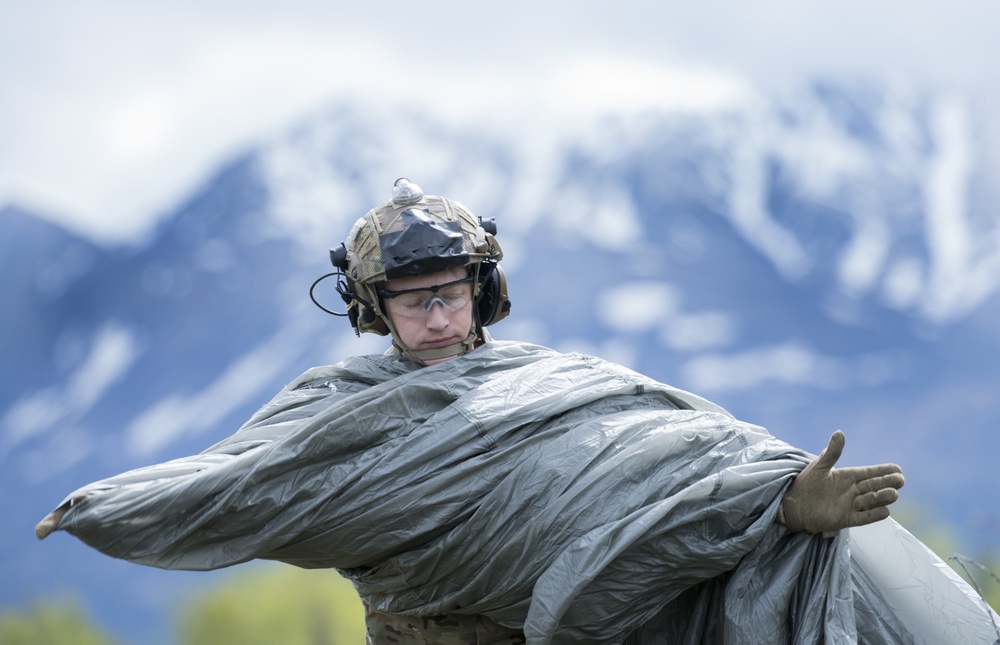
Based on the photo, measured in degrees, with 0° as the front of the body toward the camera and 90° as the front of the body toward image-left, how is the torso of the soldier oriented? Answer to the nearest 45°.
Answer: approximately 0°
